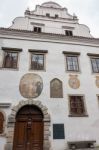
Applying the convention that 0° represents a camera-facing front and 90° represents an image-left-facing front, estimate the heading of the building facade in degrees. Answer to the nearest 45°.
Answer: approximately 0°
